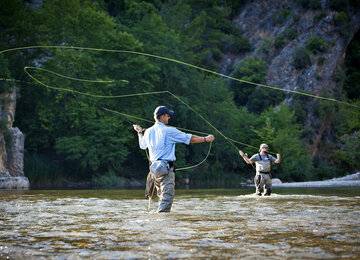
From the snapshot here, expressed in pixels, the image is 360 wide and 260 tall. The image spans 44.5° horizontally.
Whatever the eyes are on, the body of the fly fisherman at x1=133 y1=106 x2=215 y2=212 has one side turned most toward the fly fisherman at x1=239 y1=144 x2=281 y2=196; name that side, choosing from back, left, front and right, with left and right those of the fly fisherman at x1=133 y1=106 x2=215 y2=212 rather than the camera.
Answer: front

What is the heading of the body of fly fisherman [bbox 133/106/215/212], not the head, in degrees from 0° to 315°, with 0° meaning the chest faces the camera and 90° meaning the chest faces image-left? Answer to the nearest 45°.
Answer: approximately 225°
